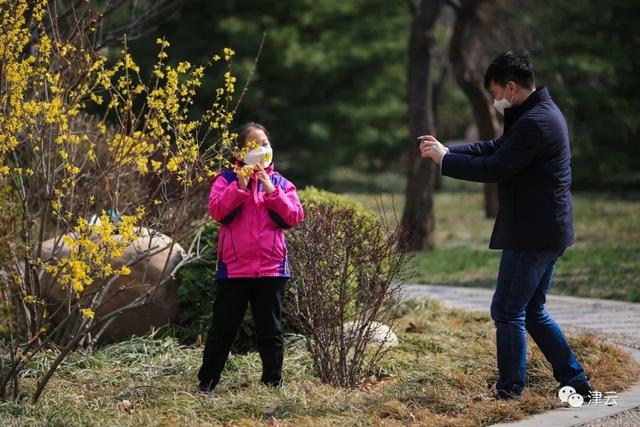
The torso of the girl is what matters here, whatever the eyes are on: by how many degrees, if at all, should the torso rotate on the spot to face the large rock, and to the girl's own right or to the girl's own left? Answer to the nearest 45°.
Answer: approximately 135° to the girl's own right

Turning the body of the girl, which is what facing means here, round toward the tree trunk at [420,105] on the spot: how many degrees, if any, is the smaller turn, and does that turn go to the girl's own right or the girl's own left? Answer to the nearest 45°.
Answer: approximately 180°

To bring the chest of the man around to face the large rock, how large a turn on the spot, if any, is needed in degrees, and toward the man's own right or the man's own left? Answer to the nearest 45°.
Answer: approximately 45° to the man's own right

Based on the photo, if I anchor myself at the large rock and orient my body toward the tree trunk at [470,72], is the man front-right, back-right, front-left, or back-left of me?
back-right

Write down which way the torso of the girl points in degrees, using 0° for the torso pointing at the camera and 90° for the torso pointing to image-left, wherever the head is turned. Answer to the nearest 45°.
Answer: approximately 0°

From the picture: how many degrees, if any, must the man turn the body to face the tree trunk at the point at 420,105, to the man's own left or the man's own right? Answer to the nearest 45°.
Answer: approximately 90° to the man's own right

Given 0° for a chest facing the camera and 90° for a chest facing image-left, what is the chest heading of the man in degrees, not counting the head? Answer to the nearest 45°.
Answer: approximately 90°
